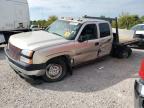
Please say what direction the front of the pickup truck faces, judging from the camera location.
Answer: facing the viewer and to the left of the viewer

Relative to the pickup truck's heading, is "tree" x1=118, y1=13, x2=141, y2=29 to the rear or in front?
to the rear
